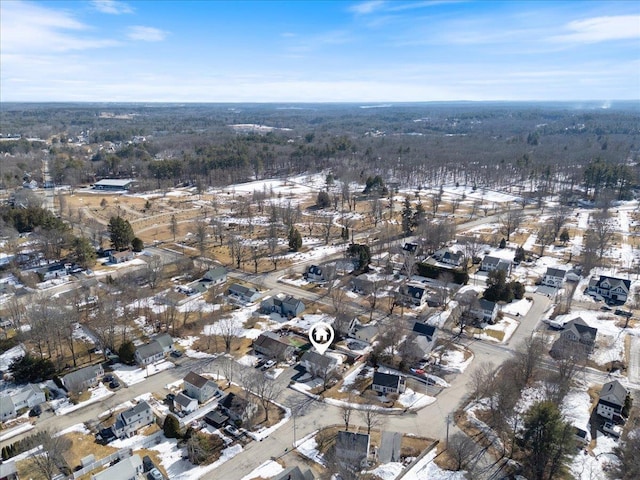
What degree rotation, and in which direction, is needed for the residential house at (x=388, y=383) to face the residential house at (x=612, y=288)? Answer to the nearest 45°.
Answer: approximately 135° to its left

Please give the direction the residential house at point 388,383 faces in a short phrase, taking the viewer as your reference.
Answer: facing the viewer

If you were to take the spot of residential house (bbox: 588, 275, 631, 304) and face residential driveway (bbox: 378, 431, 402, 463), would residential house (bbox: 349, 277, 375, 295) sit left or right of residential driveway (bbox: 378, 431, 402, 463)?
right

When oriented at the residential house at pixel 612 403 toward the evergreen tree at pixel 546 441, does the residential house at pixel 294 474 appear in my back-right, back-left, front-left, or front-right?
front-right

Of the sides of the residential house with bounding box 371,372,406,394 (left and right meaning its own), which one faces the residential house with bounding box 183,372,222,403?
right

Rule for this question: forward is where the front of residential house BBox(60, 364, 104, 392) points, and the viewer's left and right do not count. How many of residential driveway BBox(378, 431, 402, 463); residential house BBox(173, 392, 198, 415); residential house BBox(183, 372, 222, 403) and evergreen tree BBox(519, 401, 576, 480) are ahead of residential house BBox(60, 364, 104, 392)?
4

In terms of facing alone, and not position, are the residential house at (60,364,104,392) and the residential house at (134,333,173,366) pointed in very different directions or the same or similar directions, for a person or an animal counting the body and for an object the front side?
same or similar directions

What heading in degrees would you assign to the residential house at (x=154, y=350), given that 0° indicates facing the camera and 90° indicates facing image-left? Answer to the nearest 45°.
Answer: approximately 315°

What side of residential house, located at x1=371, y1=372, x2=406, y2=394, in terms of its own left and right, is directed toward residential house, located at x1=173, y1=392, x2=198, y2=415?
right
